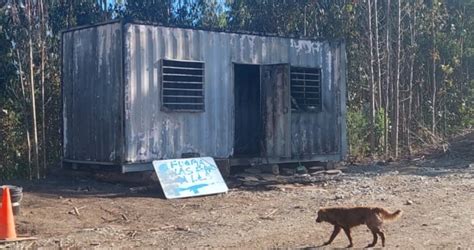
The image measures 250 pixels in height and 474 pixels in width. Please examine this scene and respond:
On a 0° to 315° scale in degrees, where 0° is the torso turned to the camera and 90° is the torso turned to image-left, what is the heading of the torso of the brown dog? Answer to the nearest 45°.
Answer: approximately 90°

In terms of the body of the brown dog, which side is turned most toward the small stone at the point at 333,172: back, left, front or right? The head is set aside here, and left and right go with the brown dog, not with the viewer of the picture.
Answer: right

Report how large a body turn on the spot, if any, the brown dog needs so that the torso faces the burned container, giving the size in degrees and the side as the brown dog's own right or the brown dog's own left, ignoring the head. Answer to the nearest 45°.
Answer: approximately 45° to the brown dog's own right

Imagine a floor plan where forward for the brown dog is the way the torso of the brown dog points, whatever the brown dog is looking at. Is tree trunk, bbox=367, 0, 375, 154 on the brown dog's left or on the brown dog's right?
on the brown dog's right

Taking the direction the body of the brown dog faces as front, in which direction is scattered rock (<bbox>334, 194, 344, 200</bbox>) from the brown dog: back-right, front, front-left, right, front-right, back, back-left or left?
right

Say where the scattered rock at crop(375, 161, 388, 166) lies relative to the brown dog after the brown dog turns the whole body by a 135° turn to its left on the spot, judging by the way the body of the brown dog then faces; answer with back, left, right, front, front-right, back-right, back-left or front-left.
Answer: back-left
